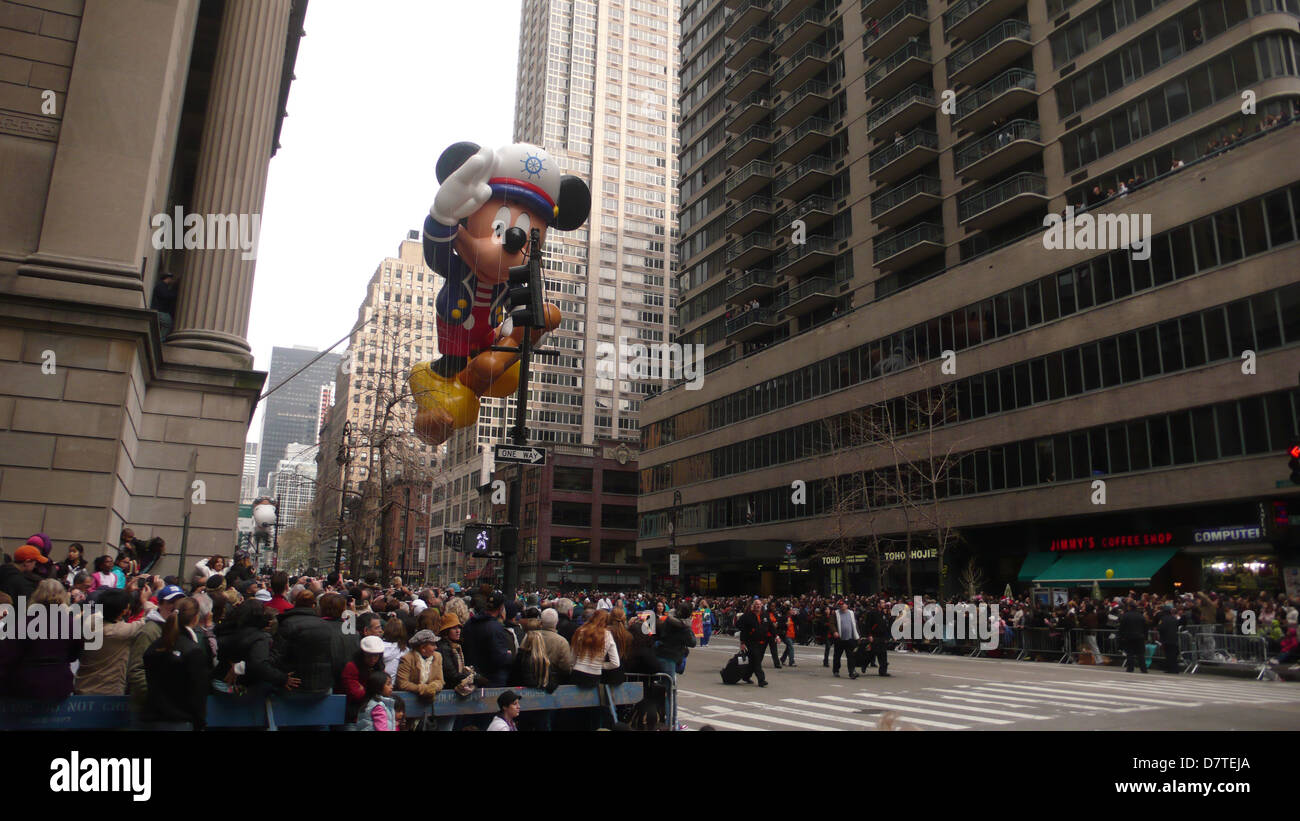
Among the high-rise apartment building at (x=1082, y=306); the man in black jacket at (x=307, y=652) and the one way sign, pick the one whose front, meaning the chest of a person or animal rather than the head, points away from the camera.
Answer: the man in black jacket

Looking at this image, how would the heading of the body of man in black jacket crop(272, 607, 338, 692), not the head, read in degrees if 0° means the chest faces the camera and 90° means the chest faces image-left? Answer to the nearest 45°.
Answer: approximately 180°

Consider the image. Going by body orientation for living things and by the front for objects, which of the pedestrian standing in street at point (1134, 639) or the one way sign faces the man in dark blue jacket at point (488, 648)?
the one way sign

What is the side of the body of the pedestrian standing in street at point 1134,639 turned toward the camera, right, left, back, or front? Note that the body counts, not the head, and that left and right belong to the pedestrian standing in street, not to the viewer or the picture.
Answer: back

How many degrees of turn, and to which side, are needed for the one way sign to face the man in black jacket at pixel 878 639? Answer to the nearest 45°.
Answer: approximately 135° to its left

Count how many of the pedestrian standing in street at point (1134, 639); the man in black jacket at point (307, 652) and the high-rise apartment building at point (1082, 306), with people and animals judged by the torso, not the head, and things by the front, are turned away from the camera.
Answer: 2

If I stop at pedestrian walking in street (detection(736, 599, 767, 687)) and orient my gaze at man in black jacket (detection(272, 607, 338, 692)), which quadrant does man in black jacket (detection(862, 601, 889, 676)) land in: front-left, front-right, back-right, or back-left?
back-left

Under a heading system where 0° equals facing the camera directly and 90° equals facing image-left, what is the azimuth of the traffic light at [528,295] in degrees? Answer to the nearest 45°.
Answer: approximately 90°
